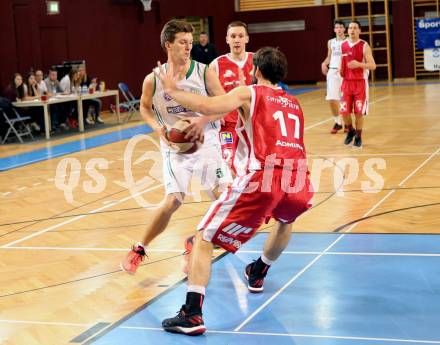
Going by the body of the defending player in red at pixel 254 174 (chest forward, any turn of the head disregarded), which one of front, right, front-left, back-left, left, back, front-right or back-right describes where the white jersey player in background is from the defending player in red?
front-right

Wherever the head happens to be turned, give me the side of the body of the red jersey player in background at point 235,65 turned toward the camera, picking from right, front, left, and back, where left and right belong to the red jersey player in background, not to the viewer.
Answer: front

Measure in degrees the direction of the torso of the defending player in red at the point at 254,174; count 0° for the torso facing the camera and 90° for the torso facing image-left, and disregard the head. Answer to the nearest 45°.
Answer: approximately 135°

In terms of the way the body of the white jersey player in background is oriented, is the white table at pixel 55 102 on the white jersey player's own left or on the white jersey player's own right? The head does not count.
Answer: on the white jersey player's own right

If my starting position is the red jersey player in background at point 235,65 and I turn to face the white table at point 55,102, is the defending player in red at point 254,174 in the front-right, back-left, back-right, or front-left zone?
back-left

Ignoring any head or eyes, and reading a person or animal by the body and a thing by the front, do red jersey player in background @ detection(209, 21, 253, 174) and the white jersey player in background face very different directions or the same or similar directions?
same or similar directions

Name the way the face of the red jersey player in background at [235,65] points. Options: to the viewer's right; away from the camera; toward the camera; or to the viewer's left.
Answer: toward the camera

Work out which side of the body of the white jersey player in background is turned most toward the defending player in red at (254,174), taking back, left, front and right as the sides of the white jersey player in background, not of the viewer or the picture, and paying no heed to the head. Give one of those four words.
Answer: front

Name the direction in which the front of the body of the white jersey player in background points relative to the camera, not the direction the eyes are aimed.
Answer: toward the camera

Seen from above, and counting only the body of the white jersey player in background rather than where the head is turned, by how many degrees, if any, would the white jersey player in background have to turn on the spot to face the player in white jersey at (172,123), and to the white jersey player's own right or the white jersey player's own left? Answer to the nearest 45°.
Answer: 0° — they already face them

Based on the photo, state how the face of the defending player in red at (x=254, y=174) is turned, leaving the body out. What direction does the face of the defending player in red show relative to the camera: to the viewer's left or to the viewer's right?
to the viewer's left

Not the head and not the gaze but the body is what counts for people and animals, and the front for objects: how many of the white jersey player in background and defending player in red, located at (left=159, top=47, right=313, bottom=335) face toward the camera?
1

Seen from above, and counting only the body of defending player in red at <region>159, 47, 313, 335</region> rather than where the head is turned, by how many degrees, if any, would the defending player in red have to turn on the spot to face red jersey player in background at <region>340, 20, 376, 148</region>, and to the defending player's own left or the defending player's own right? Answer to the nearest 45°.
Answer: approximately 45° to the defending player's own right

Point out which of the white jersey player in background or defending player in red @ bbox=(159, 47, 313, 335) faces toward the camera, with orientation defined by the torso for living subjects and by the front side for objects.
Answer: the white jersey player in background

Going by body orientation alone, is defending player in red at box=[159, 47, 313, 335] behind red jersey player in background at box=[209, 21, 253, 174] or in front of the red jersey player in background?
in front

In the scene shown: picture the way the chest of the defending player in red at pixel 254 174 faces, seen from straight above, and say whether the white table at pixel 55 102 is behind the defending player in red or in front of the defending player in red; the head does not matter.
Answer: in front

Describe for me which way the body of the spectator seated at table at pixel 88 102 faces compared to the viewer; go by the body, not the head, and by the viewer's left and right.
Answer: facing the viewer and to the right of the viewer

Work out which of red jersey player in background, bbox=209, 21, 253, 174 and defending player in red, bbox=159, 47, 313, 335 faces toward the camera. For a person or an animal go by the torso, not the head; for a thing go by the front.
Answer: the red jersey player in background
